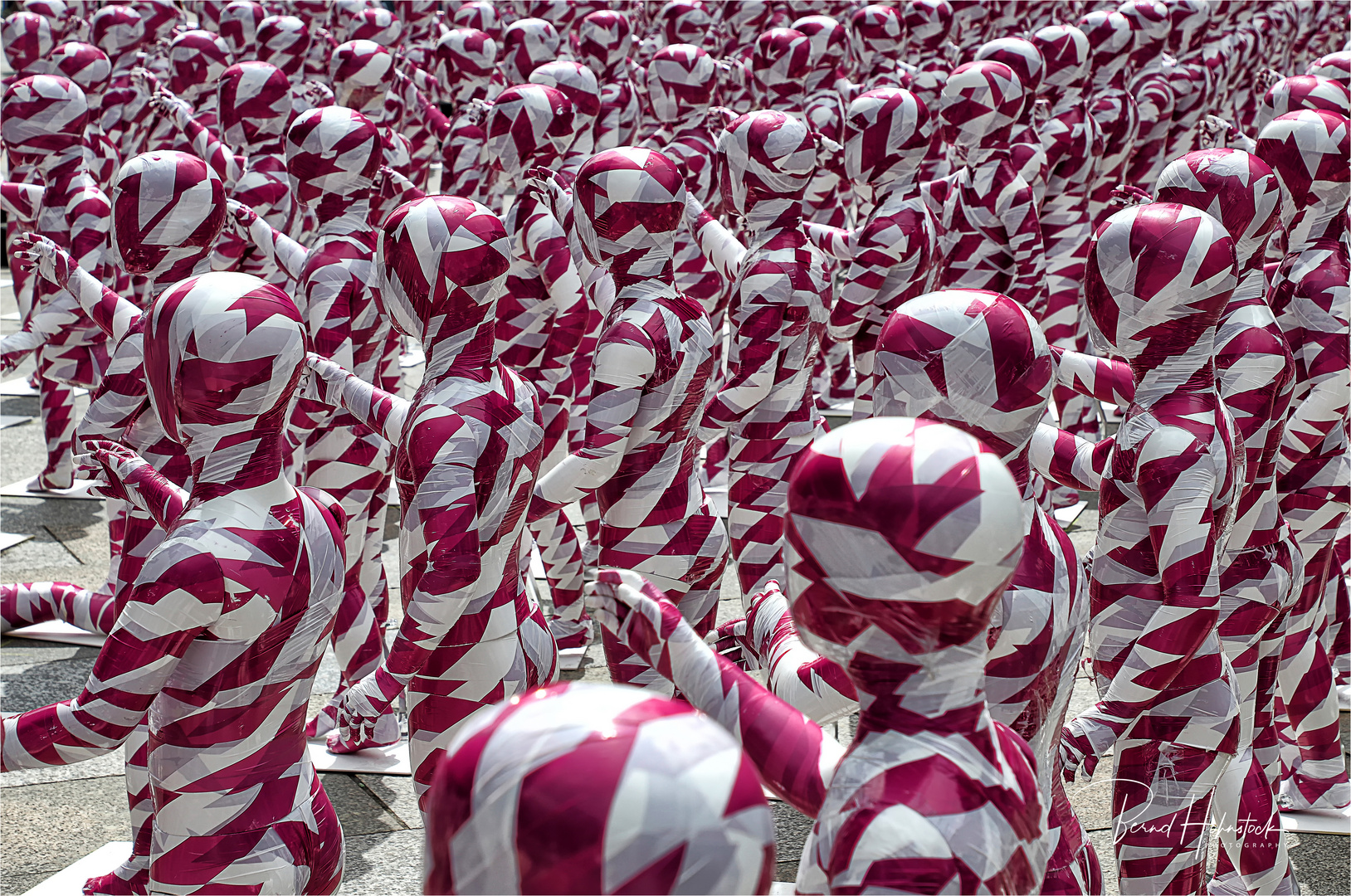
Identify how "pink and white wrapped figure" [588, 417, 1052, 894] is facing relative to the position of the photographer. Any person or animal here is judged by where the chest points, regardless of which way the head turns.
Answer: facing away from the viewer and to the left of the viewer

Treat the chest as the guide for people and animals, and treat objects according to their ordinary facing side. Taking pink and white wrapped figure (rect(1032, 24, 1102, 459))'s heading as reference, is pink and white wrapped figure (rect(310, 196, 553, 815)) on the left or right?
on its left

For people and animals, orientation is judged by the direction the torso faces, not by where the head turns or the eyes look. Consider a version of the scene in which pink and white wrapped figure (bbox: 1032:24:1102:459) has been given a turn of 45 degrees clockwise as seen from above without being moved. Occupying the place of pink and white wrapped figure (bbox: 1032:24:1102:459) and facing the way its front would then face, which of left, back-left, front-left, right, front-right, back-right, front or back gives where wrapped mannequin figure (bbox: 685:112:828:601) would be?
back-left

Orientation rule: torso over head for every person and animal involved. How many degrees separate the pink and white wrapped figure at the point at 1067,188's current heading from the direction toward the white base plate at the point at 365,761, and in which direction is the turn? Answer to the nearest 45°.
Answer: approximately 90° to its left

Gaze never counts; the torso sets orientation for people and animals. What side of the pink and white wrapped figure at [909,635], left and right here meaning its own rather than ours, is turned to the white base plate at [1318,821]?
right

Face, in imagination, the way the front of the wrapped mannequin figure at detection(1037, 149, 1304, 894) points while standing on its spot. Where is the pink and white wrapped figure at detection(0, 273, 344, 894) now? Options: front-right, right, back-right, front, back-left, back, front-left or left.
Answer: front-left

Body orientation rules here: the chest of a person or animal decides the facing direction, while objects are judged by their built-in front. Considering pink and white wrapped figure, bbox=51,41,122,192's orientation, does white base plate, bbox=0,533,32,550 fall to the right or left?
on its left
